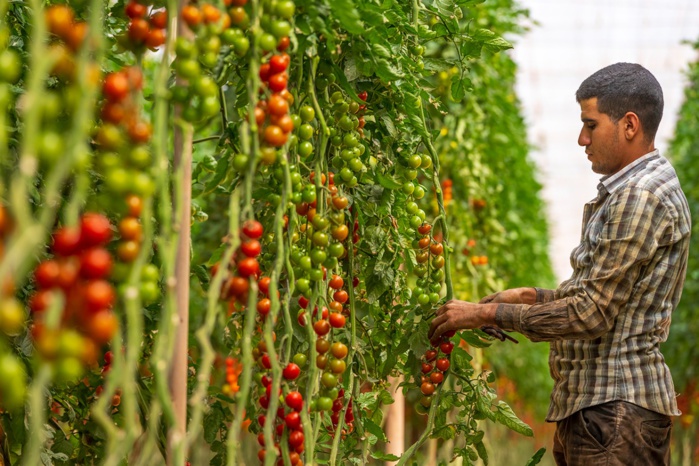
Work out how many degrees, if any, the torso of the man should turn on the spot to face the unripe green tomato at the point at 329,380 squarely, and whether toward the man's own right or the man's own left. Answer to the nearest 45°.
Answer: approximately 45° to the man's own left

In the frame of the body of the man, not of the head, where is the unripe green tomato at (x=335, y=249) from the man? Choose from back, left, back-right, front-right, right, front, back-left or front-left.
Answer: front-left

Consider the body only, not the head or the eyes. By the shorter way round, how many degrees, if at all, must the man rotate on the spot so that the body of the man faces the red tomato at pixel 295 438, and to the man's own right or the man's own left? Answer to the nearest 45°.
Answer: approximately 45° to the man's own left

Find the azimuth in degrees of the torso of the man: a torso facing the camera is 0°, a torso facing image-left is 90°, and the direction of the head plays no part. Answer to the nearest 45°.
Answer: approximately 90°

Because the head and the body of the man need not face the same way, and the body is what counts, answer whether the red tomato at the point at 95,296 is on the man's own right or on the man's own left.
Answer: on the man's own left

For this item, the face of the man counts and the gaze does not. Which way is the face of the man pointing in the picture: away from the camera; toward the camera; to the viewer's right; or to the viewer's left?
to the viewer's left

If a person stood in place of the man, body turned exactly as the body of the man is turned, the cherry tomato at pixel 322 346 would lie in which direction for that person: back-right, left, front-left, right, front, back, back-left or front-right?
front-left
